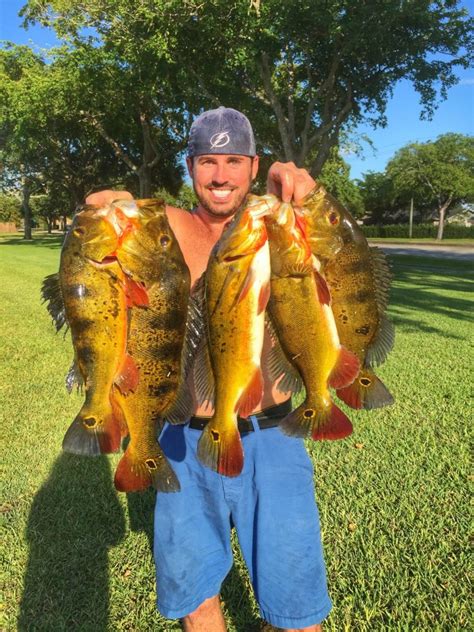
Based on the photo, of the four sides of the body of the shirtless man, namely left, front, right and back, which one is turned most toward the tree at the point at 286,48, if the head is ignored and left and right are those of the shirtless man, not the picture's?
back

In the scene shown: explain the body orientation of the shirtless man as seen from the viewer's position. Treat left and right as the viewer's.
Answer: facing the viewer
